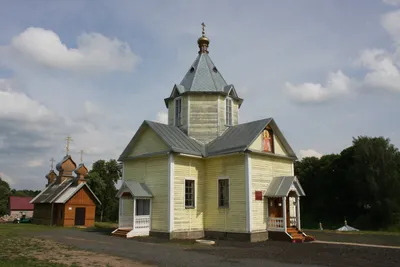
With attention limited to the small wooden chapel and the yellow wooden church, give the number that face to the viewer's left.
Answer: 0

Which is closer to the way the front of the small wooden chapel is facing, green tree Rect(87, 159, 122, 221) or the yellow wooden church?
the yellow wooden church

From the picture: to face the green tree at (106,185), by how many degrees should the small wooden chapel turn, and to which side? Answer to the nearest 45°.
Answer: approximately 135° to its left

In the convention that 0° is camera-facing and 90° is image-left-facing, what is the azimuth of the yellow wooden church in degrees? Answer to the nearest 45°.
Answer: approximately 315°

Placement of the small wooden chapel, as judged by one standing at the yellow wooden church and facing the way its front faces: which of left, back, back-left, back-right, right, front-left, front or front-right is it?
back
